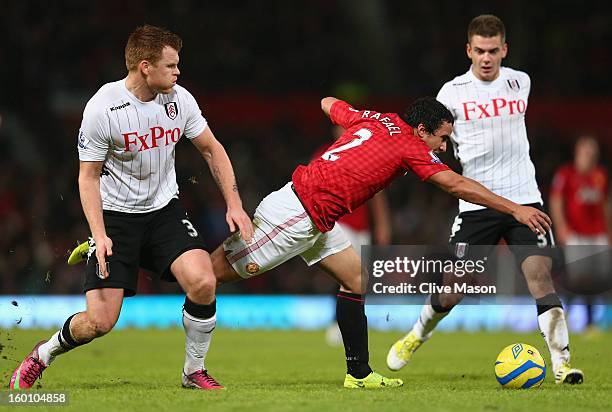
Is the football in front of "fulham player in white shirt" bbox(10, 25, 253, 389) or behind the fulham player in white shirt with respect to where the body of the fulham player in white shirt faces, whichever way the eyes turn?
in front

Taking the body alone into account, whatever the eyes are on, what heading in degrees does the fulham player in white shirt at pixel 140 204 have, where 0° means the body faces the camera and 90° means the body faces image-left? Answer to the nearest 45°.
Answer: approximately 315°

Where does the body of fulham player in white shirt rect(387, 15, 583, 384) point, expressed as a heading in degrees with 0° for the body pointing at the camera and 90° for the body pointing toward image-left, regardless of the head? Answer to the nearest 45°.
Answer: approximately 0°

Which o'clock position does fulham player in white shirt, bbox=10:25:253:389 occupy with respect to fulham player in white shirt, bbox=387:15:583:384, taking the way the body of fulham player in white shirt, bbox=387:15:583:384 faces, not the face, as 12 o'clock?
fulham player in white shirt, bbox=10:25:253:389 is roughly at 2 o'clock from fulham player in white shirt, bbox=387:15:583:384.

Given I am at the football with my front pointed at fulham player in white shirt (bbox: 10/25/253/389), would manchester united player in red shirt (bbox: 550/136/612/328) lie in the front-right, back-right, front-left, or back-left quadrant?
back-right

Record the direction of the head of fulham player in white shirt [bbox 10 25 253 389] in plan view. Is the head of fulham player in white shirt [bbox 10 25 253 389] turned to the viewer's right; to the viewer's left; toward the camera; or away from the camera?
to the viewer's right

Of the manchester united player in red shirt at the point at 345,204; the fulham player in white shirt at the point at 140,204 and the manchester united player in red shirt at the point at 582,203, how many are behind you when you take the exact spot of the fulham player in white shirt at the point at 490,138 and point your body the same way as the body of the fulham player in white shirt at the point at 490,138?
1

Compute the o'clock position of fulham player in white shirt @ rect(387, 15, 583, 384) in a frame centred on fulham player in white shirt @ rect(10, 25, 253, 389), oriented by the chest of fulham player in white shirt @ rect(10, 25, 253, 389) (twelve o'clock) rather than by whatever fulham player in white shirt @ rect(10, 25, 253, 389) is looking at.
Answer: fulham player in white shirt @ rect(387, 15, 583, 384) is roughly at 10 o'clock from fulham player in white shirt @ rect(10, 25, 253, 389).
